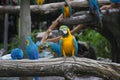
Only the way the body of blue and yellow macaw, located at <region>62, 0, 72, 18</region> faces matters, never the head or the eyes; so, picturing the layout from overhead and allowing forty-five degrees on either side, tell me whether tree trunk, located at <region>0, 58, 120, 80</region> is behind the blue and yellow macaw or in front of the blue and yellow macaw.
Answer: in front

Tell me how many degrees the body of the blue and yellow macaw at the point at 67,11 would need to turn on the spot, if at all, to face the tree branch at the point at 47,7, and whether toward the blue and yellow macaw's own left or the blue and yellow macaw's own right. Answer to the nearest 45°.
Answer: approximately 135° to the blue and yellow macaw's own right

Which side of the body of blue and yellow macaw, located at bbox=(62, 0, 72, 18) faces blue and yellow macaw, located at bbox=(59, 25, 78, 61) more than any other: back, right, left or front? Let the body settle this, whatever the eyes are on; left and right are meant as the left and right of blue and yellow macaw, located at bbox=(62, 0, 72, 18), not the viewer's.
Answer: front

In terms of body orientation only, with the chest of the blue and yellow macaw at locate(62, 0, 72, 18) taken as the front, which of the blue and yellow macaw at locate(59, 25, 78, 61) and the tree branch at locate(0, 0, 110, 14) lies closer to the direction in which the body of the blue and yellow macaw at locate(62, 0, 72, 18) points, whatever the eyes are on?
the blue and yellow macaw

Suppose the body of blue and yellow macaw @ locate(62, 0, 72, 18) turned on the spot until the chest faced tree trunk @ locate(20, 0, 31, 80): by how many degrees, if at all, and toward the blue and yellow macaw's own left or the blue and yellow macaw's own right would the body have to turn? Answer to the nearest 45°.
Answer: approximately 45° to the blue and yellow macaw's own right

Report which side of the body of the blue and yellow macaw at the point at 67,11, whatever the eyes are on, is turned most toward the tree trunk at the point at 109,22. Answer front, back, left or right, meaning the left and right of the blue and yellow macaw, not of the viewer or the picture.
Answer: left

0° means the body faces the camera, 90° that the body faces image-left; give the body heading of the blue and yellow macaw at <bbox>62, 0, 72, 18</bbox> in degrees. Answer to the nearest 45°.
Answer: approximately 0°
